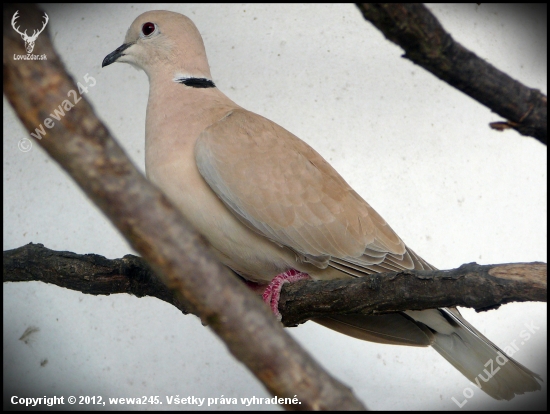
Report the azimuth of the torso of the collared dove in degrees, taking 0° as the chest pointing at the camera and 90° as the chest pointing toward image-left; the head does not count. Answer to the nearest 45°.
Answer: approximately 90°
